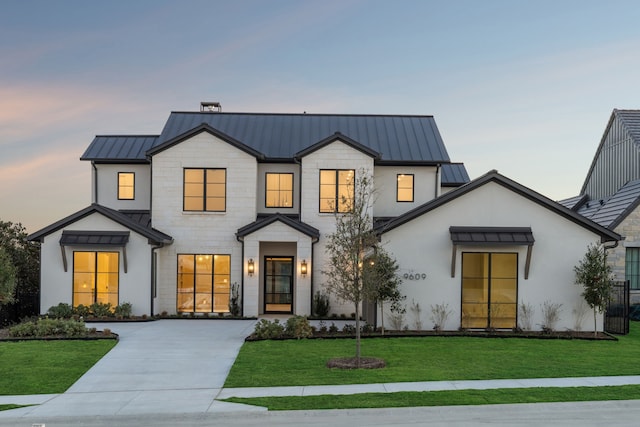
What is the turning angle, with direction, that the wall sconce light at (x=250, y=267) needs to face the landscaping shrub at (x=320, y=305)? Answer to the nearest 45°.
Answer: approximately 90° to its left

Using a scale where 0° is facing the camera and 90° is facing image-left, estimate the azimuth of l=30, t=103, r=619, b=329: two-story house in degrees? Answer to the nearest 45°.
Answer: approximately 0°

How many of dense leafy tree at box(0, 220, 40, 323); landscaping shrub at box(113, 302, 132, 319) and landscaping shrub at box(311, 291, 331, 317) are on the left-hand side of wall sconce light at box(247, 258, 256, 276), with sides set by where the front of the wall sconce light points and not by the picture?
1

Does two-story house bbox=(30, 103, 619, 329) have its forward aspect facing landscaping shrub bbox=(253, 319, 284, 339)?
yes

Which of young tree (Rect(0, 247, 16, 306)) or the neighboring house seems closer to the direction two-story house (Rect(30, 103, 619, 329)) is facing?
the young tree

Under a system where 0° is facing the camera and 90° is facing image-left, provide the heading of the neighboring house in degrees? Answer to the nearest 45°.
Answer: approximately 0°
